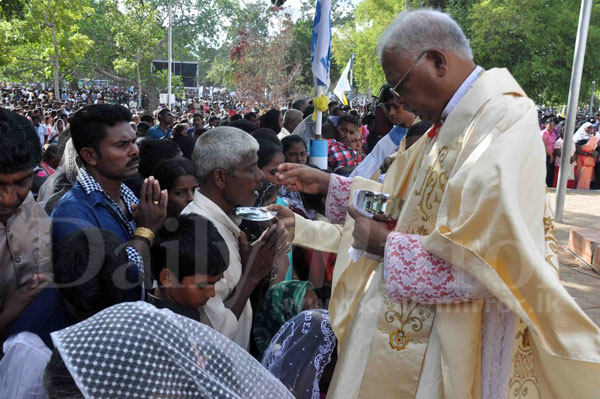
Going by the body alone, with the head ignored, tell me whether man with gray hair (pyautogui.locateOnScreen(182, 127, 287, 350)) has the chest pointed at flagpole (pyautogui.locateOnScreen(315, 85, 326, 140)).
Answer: no

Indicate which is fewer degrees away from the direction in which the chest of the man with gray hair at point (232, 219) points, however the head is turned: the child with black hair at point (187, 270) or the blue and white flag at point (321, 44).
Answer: the blue and white flag

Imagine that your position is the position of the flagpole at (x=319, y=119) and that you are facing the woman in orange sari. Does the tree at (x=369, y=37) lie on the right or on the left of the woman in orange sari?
left

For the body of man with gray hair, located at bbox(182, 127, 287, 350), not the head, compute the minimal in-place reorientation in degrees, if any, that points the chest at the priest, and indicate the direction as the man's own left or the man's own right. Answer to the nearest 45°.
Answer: approximately 45° to the man's own right

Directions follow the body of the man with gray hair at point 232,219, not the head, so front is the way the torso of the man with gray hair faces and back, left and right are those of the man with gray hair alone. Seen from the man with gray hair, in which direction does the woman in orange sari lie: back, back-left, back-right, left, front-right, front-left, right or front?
front-left

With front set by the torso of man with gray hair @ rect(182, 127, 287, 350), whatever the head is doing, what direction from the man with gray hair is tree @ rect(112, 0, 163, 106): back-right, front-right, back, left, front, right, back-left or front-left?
left

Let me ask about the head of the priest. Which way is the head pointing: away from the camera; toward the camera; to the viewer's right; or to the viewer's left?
to the viewer's left

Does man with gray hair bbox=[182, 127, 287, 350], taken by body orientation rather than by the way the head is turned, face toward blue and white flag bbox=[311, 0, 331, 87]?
no

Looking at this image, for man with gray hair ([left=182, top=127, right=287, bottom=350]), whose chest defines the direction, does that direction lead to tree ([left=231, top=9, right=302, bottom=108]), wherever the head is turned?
no

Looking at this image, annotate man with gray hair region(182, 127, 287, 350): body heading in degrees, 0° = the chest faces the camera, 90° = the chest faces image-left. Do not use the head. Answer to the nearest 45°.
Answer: approximately 270°

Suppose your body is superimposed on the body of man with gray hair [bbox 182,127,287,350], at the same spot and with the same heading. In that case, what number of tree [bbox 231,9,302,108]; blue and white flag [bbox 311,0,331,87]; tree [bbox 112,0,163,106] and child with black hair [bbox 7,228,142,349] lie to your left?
3

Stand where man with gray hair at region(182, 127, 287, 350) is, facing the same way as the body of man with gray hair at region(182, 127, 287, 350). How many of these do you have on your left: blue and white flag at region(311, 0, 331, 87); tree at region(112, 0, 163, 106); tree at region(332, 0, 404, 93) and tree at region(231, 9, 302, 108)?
4

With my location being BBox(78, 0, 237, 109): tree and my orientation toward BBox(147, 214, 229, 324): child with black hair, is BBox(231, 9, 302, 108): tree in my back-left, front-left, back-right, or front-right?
front-left

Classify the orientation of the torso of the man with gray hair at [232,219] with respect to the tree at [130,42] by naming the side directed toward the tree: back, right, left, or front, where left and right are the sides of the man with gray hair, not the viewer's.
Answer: left

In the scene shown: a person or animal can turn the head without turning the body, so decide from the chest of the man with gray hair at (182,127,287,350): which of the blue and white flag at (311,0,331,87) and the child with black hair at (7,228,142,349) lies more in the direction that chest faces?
the blue and white flag

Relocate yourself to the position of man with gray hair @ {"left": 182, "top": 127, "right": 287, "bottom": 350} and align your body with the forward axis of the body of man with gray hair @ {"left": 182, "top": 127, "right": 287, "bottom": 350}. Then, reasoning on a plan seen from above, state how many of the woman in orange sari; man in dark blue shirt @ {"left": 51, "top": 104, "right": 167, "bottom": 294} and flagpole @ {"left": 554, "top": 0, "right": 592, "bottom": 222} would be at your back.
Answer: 1

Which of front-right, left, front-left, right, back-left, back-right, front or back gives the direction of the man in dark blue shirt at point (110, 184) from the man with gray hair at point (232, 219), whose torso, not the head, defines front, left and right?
back

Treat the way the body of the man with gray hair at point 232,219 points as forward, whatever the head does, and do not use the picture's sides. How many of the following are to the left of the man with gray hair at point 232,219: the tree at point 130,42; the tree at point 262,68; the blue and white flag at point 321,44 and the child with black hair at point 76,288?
3

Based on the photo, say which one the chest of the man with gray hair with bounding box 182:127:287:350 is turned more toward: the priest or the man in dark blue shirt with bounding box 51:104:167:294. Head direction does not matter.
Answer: the priest

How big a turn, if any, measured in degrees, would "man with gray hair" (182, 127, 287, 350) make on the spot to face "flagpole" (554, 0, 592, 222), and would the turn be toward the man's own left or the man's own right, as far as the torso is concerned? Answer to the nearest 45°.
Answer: approximately 45° to the man's own left
